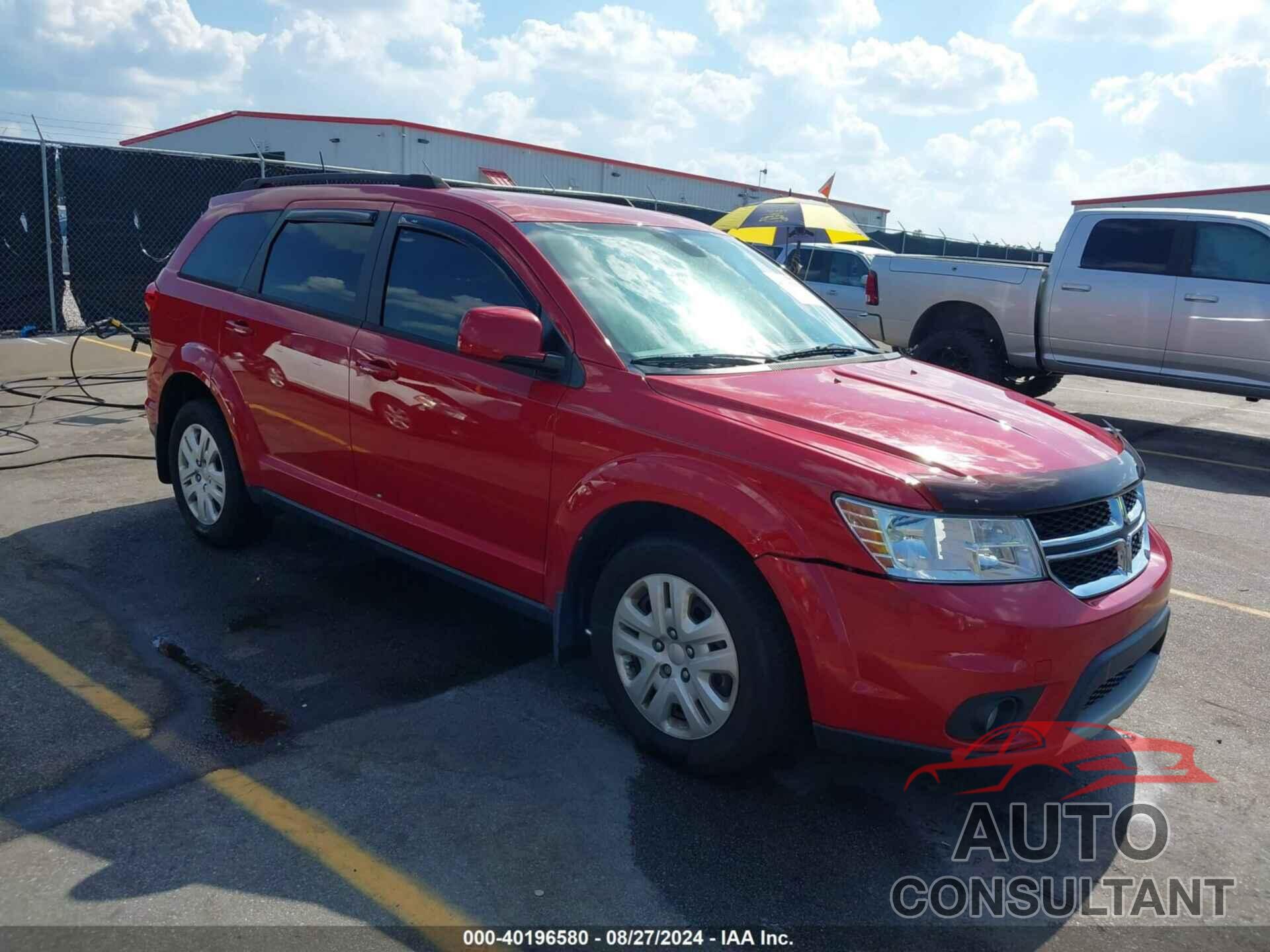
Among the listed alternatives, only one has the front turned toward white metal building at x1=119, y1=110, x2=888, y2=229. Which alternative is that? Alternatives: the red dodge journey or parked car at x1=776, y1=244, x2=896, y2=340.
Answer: the parked car

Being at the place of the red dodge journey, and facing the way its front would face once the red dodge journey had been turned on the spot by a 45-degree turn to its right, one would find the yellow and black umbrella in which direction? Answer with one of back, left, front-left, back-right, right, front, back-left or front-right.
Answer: back

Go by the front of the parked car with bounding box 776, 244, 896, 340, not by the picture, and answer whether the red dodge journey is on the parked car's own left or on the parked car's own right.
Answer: on the parked car's own left

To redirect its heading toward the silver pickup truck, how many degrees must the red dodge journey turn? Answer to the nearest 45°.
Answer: approximately 90° to its left

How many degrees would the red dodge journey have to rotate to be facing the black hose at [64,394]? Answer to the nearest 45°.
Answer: approximately 180°

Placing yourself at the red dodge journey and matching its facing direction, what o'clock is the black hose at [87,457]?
The black hose is roughly at 6 o'clock from the red dodge journey.

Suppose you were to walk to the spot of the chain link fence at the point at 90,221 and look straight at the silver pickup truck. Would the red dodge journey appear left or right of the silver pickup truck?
right

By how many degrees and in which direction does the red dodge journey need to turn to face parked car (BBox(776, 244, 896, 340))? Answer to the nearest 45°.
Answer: approximately 135° to its left

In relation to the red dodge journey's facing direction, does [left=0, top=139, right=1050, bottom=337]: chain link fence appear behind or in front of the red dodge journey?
behind

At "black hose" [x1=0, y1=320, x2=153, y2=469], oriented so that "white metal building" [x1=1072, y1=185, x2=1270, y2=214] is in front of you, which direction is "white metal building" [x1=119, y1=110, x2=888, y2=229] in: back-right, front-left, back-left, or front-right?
front-left

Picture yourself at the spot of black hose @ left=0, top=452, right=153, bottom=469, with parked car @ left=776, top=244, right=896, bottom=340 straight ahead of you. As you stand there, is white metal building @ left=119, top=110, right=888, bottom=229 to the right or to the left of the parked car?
left

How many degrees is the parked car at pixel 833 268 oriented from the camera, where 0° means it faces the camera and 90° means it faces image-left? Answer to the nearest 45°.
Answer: approximately 135°

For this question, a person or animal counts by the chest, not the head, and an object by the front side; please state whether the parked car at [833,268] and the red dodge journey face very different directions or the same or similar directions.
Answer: very different directions
